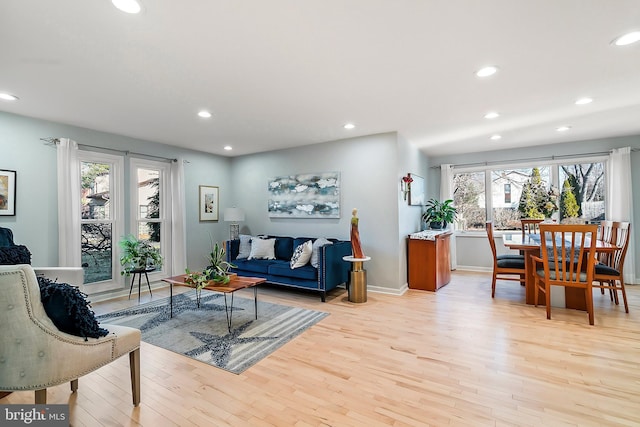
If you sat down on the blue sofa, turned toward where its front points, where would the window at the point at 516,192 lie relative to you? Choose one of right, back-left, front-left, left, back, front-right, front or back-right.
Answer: back-left

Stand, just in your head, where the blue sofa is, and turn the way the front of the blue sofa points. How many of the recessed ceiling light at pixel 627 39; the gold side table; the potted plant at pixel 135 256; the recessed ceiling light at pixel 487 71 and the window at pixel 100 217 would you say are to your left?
3

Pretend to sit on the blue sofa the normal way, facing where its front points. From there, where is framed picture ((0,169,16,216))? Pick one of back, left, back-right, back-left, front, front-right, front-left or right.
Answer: front-right

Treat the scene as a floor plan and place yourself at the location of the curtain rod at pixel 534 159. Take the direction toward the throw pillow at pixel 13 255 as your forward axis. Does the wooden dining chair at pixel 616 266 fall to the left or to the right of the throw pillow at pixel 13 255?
left

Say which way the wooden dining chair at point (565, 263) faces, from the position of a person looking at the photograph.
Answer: facing away from the viewer and to the left of the viewer

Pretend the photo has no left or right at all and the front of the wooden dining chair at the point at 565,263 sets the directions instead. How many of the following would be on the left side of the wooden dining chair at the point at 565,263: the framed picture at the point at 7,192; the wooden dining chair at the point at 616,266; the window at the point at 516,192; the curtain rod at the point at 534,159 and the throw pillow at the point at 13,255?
2

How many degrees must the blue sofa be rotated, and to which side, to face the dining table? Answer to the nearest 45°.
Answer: approximately 135° to its left

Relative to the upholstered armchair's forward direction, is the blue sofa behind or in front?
in front

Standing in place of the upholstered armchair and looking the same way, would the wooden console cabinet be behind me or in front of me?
in front

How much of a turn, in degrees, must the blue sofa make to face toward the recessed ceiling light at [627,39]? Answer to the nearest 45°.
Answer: approximately 90° to its left

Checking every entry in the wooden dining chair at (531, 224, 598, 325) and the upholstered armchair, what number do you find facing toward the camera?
0

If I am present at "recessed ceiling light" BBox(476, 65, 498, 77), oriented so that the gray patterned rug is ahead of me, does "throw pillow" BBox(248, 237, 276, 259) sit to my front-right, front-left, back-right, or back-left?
front-right

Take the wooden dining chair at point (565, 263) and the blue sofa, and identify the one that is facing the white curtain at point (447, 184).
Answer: the wooden dining chair

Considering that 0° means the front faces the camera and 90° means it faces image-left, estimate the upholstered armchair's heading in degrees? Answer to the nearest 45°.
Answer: approximately 225°

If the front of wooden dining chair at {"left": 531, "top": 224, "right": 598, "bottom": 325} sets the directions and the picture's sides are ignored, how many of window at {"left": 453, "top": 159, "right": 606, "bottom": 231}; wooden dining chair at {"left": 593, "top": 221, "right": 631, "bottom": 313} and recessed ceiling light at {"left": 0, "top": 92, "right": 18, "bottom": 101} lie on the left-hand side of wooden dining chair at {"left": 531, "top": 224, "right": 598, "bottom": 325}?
1

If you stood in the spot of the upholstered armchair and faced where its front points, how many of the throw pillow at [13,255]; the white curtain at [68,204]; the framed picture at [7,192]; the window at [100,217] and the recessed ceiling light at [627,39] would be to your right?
1

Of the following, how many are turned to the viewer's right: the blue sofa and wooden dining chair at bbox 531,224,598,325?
0

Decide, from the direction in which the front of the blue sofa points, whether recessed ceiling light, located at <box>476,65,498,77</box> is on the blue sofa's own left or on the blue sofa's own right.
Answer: on the blue sofa's own left

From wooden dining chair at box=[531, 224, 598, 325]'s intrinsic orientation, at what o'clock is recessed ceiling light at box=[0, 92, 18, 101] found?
The recessed ceiling light is roughly at 9 o'clock from the wooden dining chair.

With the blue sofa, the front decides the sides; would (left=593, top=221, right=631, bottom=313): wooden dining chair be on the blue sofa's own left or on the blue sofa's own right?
on the blue sofa's own left

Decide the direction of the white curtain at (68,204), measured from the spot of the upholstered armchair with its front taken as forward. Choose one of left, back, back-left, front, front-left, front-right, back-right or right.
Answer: front-left
